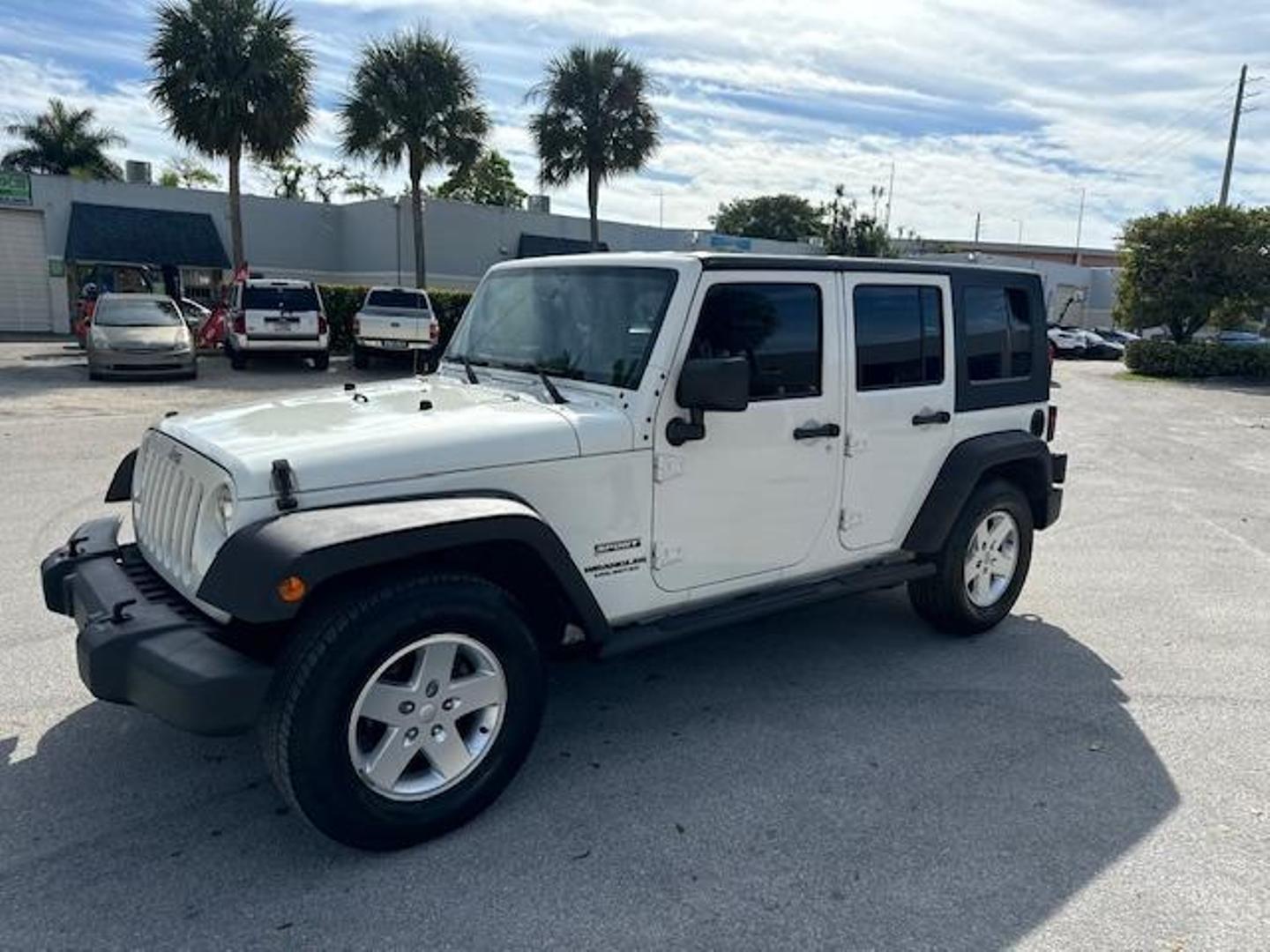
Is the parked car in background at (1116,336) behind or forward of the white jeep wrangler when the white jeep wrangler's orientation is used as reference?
behind

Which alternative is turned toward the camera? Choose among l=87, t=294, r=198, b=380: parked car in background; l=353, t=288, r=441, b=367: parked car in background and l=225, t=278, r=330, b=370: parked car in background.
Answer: l=87, t=294, r=198, b=380: parked car in background

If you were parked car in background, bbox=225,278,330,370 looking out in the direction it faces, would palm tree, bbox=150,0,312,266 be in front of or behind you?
in front

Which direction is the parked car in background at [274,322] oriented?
away from the camera

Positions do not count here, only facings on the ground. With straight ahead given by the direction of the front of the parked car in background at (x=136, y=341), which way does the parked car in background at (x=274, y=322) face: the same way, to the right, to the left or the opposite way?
the opposite way

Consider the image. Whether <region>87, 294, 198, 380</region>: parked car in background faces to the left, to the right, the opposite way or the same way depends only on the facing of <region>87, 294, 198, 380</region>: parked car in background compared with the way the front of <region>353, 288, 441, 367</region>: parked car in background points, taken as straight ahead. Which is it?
the opposite way

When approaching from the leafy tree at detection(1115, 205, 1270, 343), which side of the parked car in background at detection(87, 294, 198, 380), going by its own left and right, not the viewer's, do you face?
left

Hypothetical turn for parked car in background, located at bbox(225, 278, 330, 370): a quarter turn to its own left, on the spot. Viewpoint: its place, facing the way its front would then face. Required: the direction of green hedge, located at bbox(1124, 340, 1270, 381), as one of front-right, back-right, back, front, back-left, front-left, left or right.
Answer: back

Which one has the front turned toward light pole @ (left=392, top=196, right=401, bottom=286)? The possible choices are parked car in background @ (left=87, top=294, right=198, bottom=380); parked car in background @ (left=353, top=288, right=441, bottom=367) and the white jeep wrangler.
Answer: parked car in background @ (left=353, top=288, right=441, bottom=367)

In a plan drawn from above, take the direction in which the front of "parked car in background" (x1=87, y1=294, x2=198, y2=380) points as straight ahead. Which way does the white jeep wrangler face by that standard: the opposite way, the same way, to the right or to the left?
to the right

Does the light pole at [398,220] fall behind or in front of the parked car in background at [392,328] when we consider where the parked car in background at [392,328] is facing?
in front

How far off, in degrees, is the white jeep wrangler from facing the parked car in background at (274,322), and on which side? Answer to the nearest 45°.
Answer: approximately 135° to its right

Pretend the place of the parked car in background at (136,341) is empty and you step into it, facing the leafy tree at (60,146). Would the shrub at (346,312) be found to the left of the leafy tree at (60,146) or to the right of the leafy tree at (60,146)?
right

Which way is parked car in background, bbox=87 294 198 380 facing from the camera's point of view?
toward the camera

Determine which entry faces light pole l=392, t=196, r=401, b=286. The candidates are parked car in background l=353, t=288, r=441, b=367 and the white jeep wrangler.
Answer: the parked car in background

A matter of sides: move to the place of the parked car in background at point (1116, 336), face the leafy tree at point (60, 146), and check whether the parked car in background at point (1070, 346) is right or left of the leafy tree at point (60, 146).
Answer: left

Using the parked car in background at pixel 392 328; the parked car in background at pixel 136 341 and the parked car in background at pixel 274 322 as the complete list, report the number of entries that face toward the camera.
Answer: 1

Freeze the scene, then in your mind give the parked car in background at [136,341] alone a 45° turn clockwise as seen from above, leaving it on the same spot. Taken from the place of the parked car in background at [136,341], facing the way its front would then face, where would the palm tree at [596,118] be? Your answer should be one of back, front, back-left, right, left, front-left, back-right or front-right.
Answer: back

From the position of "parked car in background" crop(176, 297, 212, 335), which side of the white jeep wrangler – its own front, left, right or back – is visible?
right

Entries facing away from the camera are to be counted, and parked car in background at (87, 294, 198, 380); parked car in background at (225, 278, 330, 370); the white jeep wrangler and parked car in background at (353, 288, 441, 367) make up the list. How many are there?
2

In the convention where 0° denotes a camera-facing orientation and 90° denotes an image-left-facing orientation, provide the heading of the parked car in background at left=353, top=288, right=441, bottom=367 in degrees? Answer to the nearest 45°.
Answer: approximately 180°
